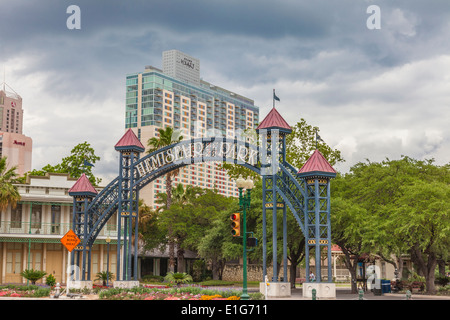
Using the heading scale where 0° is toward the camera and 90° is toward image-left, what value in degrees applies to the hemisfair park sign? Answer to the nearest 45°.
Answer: approximately 45°

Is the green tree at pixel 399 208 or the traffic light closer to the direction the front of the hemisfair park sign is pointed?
the traffic light

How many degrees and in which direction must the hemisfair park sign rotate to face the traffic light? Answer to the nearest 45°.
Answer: approximately 45° to its left
